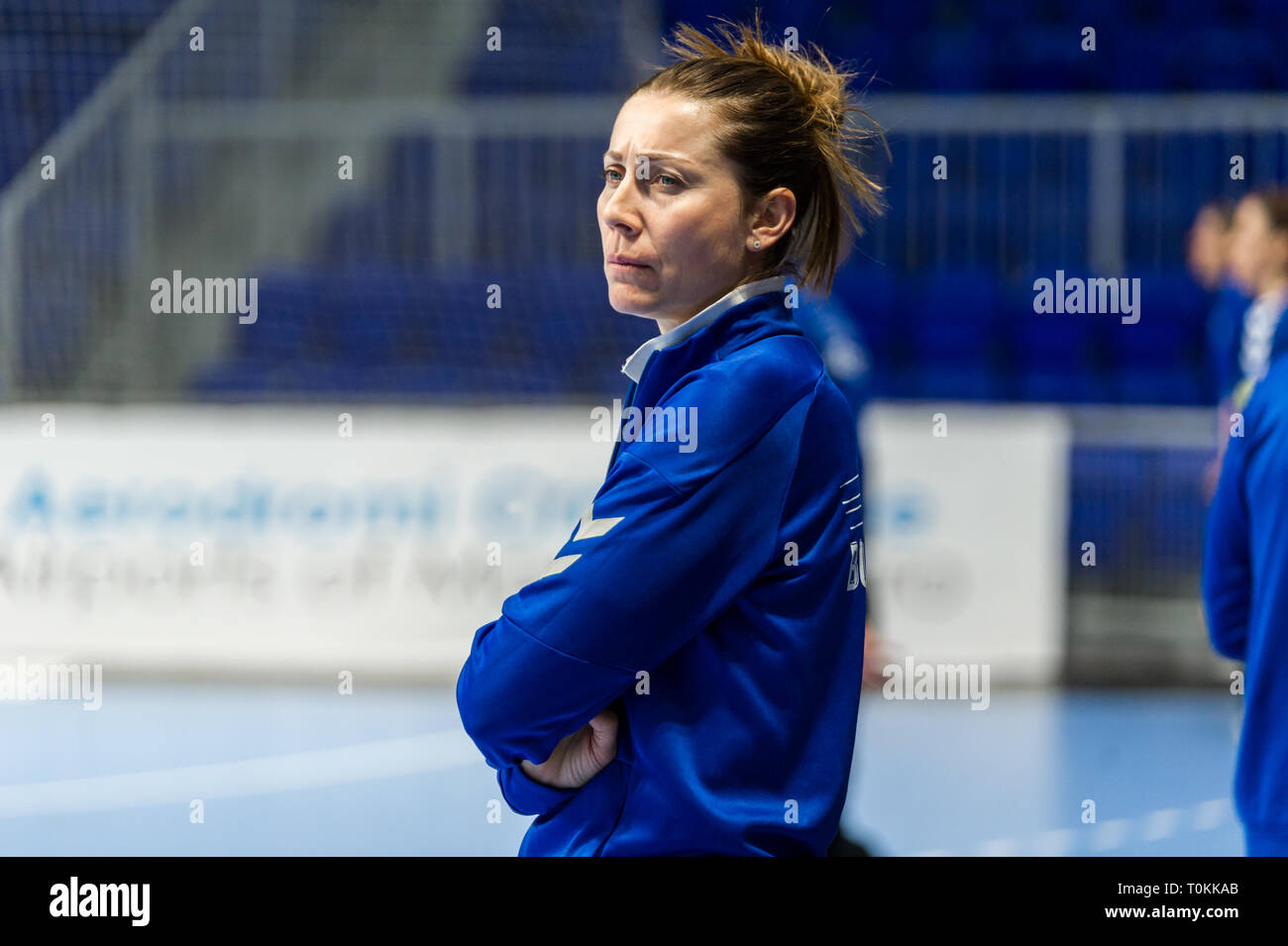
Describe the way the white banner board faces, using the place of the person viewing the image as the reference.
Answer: facing the viewer

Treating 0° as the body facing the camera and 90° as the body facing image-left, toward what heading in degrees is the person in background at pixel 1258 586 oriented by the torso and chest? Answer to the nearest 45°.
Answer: approximately 90°

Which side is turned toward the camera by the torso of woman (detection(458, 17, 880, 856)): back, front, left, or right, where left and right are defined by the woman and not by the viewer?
left

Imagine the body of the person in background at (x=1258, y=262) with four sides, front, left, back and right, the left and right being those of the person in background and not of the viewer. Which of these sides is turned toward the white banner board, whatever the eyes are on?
front

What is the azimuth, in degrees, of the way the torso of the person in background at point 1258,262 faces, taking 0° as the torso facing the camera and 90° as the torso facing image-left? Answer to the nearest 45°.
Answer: approximately 90°

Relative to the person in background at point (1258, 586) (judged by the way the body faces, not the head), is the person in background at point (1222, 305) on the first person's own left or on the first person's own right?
on the first person's own right
